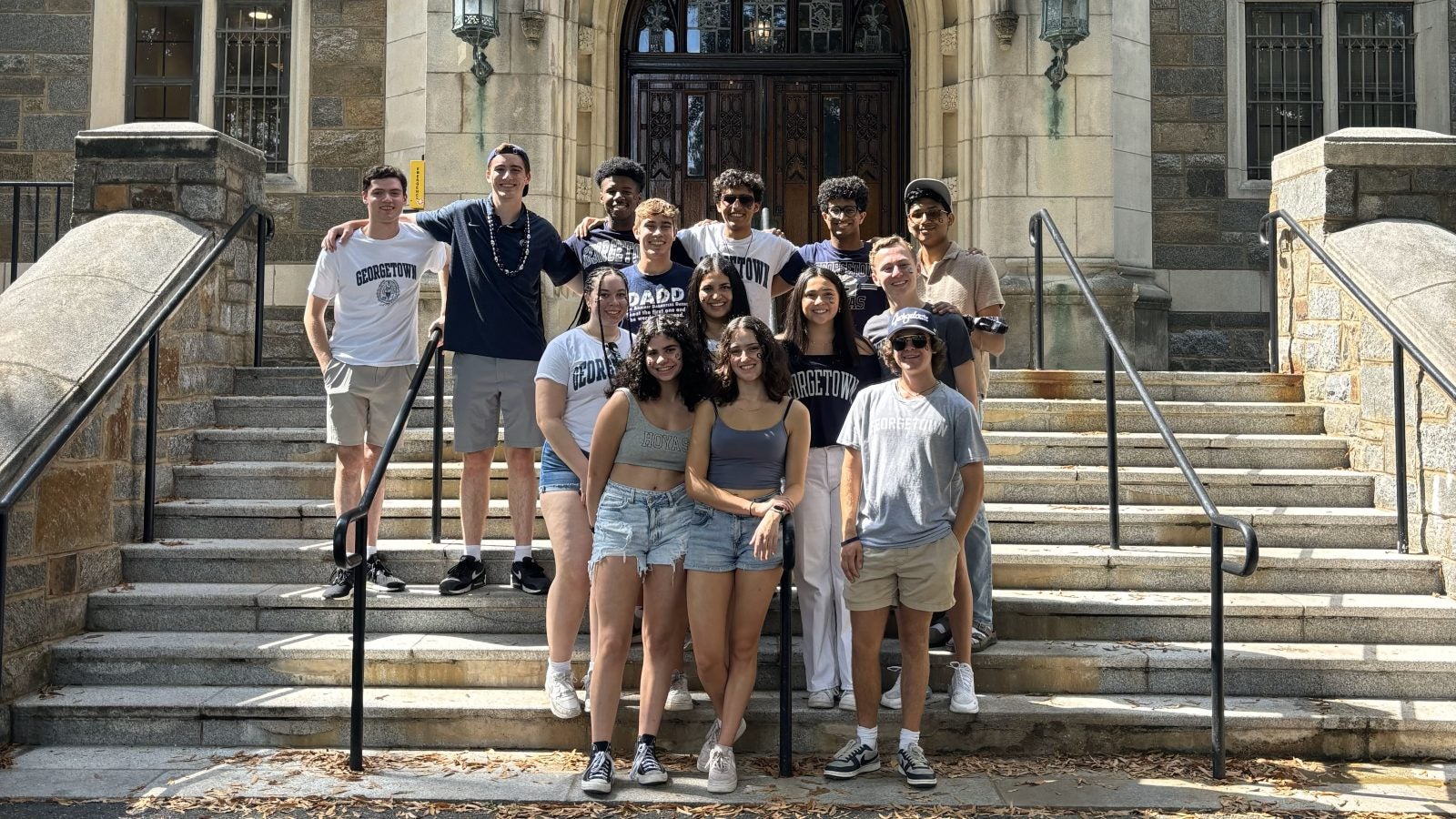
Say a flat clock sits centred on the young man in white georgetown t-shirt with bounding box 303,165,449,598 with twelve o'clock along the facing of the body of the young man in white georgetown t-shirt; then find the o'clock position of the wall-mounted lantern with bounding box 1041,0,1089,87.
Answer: The wall-mounted lantern is roughly at 8 o'clock from the young man in white georgetown t-shirt.

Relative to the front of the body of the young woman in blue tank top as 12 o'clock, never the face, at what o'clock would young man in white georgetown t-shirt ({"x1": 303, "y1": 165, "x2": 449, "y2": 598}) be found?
The young man in white georgetown t-shirt is roughly at 4 o'clock from the young woman in blue tank top.

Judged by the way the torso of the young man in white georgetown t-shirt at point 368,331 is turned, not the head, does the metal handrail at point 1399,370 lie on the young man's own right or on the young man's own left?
on the young man's own left

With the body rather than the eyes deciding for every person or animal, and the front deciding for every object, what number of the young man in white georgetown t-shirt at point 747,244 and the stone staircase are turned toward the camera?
2

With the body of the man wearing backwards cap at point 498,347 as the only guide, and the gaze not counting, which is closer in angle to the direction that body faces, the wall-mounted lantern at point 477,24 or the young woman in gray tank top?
the young woman in gray tank top

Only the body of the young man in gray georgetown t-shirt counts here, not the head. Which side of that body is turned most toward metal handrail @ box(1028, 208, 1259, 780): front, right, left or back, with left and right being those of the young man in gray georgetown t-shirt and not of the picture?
left

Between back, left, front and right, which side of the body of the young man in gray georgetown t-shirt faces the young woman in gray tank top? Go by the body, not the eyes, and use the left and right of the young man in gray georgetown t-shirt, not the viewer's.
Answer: right

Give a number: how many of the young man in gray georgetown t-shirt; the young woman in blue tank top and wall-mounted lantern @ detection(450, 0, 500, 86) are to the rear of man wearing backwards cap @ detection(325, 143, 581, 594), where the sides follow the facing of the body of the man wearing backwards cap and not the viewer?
1

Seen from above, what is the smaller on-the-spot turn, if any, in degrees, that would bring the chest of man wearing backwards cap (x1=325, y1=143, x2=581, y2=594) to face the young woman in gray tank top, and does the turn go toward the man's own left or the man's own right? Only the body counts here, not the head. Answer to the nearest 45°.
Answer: approximately 45° to the man's own left

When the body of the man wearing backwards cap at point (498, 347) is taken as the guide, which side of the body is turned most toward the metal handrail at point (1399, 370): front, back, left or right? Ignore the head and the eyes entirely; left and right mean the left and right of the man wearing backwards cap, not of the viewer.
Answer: left
